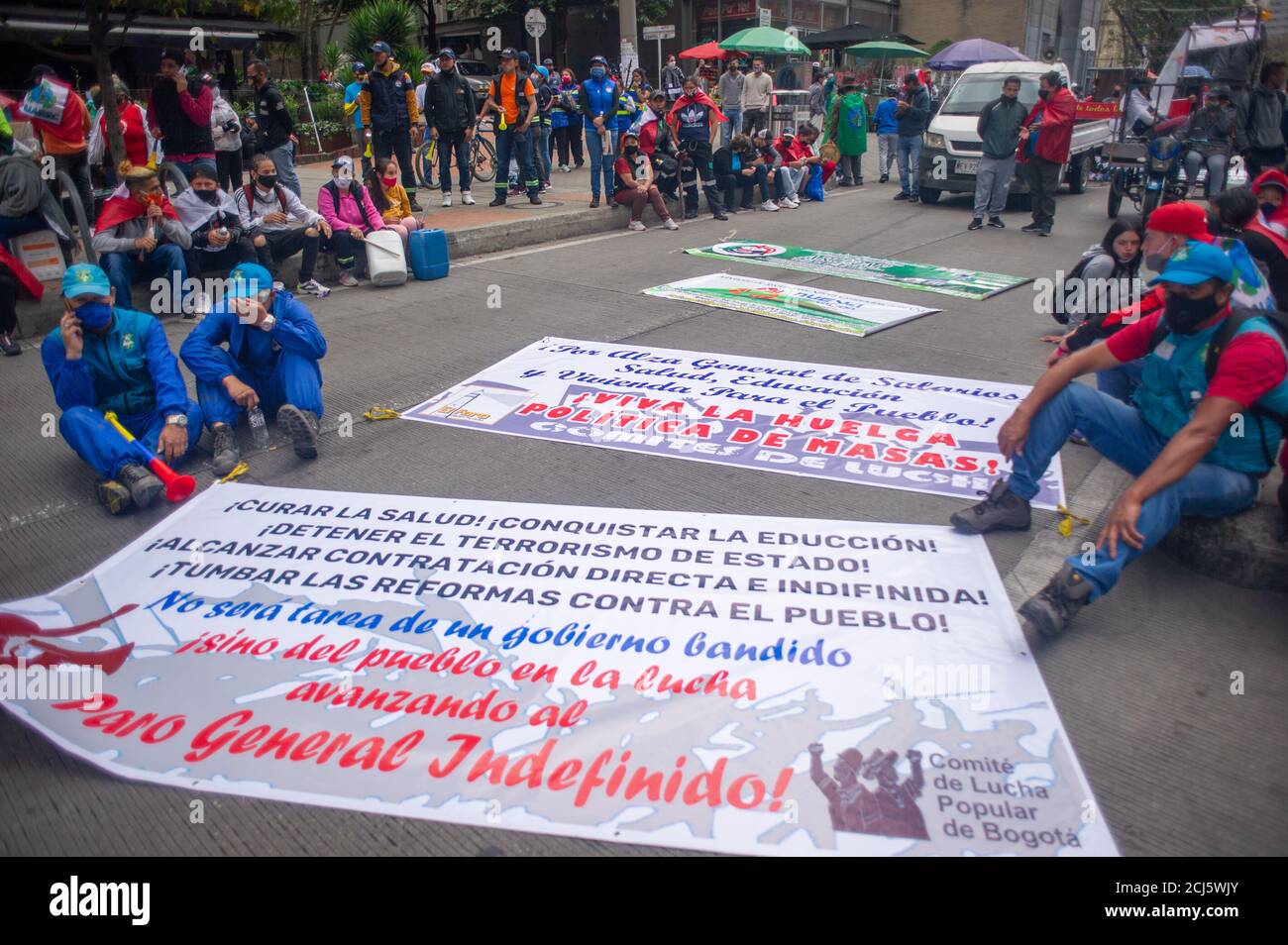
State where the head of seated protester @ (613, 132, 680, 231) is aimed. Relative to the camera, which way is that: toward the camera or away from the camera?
toward the camera

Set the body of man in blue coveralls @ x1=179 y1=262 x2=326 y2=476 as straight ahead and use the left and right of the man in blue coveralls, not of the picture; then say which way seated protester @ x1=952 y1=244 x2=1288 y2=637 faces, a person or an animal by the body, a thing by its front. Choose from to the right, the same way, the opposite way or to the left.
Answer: to the right

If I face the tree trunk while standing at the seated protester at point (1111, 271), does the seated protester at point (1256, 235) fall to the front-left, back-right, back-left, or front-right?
back-right

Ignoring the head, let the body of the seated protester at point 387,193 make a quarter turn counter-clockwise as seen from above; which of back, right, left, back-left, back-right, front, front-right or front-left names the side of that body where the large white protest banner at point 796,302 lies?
right

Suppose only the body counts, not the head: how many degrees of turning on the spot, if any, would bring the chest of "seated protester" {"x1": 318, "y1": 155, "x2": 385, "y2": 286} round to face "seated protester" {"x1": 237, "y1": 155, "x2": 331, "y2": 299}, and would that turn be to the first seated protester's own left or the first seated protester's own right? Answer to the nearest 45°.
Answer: approximately 45° to the first seated protester's own right

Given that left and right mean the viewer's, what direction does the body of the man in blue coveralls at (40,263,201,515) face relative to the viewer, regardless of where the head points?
facing the viewer

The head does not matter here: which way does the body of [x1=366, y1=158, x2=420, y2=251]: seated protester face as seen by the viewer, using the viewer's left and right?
facing the viewer and to the right of the viewer

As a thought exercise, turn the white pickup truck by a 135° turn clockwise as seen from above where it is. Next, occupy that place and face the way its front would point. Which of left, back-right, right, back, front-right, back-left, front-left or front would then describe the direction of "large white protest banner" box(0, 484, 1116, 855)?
back

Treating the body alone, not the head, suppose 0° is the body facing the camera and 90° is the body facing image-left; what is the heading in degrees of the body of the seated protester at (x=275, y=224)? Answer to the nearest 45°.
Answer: approximately 315°

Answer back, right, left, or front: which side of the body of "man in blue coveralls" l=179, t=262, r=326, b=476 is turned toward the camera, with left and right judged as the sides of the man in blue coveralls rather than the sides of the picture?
front

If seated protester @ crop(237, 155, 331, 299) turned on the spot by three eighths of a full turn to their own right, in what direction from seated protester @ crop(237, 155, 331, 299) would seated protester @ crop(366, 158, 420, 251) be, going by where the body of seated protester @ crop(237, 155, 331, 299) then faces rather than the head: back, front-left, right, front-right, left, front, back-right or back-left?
back-right

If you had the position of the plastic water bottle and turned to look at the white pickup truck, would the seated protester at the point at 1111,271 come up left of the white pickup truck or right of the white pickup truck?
right

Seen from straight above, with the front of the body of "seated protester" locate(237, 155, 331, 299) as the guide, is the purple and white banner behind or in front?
in front

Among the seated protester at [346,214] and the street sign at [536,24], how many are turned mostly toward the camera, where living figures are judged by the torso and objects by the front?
2

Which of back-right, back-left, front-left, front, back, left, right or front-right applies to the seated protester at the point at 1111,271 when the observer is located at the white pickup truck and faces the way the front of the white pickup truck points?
front-left
